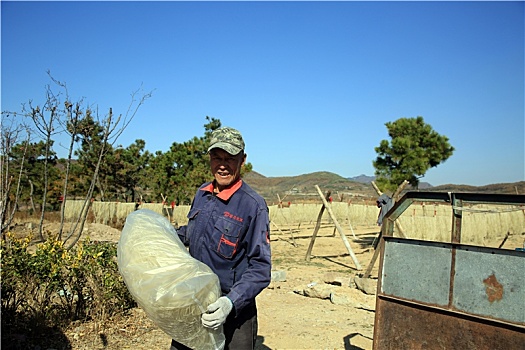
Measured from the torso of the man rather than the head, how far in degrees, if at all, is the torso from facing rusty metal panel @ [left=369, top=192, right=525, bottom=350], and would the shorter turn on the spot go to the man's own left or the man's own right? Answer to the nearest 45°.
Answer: approximately 135° to the man's own left

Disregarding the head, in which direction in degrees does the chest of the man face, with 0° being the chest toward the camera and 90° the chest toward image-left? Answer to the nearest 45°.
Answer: approximately 45°

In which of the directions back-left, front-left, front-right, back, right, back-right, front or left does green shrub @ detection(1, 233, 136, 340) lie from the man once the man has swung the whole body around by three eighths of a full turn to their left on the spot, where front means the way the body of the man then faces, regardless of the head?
back-left
